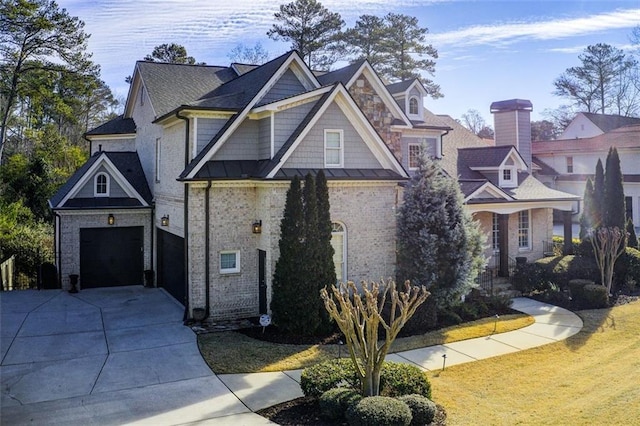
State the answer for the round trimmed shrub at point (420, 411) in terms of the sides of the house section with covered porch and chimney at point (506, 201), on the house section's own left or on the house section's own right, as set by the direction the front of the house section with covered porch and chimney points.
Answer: on the house section's own right

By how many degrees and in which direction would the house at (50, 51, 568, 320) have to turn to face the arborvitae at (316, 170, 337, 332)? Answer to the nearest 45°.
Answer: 0° — it already faces it

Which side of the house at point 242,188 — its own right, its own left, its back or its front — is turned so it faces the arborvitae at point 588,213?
left

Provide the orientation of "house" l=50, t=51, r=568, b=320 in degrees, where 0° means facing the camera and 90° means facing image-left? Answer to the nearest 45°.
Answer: approximately 315°

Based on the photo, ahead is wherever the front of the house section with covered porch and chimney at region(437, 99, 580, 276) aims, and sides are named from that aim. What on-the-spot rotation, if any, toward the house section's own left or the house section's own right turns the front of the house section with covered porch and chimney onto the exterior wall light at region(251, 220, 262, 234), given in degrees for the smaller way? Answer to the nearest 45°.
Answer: approximately 90° to the house section's own right

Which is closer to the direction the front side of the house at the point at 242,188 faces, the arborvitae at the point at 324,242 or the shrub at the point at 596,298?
the arborvitae

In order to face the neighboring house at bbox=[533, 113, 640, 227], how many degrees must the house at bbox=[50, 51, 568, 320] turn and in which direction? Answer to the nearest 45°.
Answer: approximately 90° to its left

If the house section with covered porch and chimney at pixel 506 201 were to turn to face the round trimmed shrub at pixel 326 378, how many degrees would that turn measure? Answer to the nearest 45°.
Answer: approximately 45° to its right
